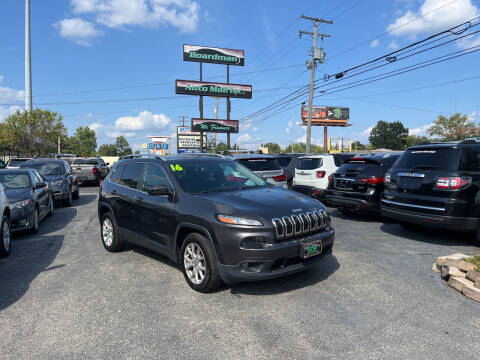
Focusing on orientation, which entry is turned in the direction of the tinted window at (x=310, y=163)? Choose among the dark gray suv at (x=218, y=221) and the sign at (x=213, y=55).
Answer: the sign

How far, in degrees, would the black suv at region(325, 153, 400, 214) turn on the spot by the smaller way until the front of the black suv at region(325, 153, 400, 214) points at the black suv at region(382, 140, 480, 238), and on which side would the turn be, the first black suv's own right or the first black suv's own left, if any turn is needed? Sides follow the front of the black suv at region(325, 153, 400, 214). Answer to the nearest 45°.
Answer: approximately 90° to the first black suv's own right

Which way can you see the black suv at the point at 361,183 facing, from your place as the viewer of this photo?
facing away from the viewer and to the right of the viewer

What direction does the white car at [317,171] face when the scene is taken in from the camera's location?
facing away from the viewer and to the right of the viewer

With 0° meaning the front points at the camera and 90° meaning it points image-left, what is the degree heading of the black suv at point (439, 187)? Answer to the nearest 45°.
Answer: approximately 225°

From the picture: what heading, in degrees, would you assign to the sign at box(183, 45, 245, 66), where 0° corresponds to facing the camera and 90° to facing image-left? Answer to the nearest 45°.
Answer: approximately 0°

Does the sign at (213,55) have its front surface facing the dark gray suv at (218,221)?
yes

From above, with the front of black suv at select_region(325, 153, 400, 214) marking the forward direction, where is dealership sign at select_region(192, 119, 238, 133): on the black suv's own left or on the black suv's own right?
on the black suv's own left

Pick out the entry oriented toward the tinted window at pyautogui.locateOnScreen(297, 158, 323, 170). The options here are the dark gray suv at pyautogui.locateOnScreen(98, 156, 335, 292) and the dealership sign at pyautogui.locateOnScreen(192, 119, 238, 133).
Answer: the dealership sign

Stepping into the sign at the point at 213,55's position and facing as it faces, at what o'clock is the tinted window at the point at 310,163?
The tinted window is roughly at 12 o'clock from the sign.

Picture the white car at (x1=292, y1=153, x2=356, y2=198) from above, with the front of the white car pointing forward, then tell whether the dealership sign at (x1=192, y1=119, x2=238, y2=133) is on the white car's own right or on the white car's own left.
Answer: on the white car's own left
